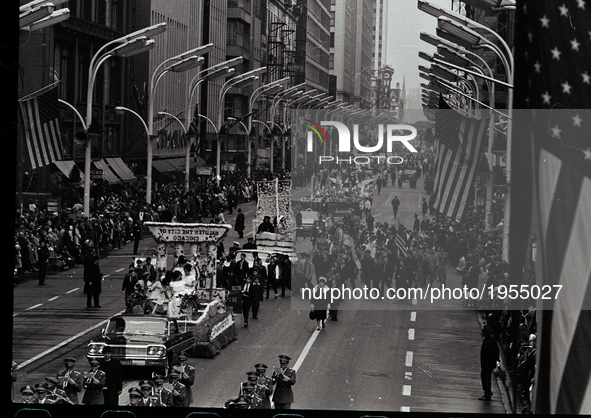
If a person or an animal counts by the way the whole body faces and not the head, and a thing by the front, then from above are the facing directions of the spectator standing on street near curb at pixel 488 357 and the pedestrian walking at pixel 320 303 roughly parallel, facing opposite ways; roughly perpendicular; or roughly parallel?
roughly perpendicular

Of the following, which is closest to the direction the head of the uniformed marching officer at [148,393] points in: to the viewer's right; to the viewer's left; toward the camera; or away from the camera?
toward the camera

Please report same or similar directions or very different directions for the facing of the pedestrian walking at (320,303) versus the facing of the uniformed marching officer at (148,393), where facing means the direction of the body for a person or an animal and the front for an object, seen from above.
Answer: same or similar directions

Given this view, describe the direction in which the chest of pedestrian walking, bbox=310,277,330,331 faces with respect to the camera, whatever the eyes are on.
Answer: toward the camera

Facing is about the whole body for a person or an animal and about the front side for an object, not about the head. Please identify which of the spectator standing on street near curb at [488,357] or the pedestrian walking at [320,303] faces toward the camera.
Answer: the pedestrian walking

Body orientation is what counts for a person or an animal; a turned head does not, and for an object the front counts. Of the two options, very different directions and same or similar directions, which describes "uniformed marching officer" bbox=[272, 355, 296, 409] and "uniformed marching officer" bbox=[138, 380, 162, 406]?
same or similar directions

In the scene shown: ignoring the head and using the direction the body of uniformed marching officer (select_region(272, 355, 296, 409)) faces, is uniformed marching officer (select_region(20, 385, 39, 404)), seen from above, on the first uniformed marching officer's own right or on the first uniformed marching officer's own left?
on the first uniformed marching officer's own right

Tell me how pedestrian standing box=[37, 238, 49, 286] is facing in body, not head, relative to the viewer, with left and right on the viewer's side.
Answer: facing the viewer and to the right of the viewer

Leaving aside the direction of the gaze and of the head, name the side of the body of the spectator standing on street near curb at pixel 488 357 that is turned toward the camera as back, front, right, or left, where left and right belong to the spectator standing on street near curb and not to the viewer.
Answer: left

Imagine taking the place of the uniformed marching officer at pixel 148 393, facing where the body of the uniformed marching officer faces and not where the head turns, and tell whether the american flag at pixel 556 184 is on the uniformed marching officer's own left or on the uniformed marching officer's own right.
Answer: on the uniformed marching officer's own left

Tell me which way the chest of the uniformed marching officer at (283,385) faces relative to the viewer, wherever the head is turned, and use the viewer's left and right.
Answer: facing the viewer

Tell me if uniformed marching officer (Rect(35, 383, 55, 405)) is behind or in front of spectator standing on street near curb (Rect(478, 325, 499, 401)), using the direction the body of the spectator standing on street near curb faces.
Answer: in front

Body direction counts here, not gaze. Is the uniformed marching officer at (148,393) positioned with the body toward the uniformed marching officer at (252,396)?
no

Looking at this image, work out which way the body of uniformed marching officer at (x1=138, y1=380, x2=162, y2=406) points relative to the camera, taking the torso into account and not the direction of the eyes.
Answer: toward the camera
